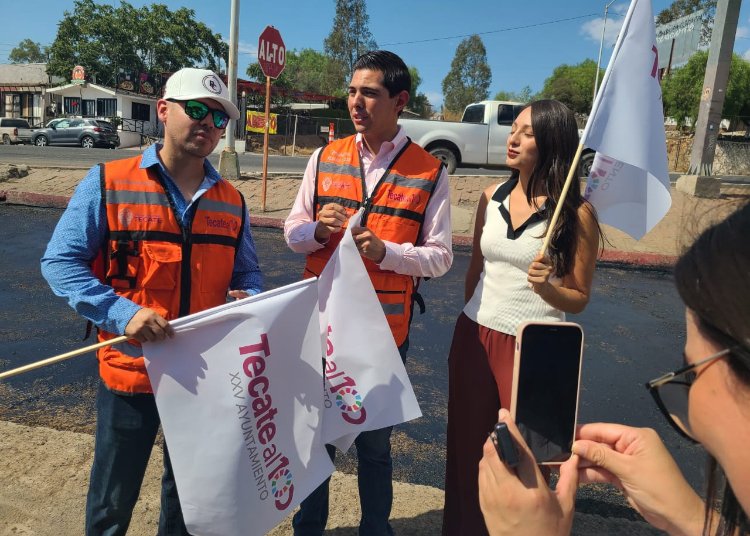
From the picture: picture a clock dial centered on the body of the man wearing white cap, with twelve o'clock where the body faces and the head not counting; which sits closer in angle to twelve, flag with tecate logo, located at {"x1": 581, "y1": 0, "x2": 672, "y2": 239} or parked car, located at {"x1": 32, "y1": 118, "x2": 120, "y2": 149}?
the flag with tecate logo

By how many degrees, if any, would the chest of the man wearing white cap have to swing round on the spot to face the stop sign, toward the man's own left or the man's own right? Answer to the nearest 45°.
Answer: approximately 135° to the man's own left

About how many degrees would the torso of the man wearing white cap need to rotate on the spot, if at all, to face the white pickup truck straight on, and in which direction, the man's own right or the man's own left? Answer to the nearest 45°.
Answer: approximately 90° to the man's own left

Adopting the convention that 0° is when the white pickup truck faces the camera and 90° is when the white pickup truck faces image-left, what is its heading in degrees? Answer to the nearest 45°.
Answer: approximately 270°

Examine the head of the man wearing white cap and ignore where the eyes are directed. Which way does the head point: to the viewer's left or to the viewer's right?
to the viewer's right

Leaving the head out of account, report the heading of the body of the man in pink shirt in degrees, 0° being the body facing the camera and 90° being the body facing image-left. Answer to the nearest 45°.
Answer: approximately 45°

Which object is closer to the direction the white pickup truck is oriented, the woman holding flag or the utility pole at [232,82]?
the woman holding flag
